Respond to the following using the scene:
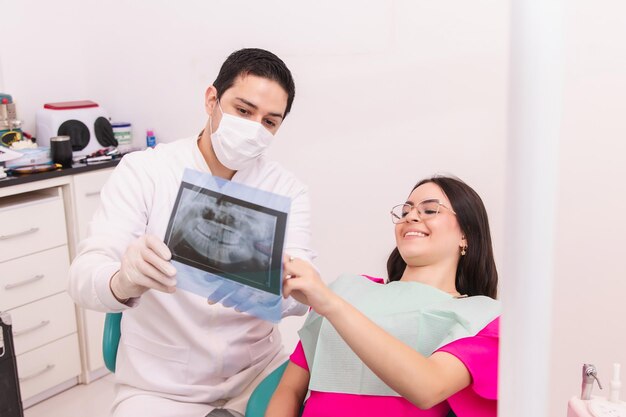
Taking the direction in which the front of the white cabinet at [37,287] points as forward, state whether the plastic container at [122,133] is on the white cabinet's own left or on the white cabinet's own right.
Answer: on the white cabinet's own left

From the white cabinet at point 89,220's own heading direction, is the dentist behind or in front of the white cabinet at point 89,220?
in front

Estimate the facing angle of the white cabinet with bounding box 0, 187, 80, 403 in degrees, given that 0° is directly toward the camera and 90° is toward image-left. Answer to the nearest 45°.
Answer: approximately 315°

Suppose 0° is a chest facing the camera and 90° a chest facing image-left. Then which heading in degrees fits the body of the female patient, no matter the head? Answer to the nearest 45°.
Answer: approximately 45°

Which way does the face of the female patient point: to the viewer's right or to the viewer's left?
to the viewer's left

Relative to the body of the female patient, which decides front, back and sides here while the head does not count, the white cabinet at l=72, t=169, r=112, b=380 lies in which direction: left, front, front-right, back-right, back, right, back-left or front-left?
right

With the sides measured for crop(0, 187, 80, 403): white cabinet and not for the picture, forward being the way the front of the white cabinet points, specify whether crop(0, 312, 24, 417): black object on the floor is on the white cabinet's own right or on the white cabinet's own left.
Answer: on the white cabinet's own right

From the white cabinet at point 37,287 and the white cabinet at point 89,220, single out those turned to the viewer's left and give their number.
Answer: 0

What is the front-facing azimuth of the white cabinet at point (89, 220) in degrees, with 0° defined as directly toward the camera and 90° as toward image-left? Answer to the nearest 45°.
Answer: approximately 315°

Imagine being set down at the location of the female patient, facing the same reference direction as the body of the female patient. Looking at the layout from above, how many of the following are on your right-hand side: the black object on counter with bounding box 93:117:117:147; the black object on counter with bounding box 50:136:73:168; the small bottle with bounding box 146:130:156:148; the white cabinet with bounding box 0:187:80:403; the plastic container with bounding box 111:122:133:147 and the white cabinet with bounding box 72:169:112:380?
6

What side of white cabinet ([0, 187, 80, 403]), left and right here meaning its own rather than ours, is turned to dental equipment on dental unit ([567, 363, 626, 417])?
front
